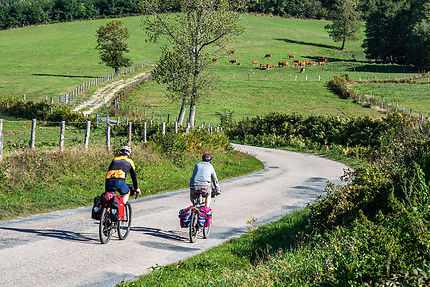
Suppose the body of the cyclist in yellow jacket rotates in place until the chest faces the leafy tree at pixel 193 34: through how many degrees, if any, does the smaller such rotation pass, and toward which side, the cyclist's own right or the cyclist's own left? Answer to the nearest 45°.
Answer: approximately 45° to the cyclist's own left

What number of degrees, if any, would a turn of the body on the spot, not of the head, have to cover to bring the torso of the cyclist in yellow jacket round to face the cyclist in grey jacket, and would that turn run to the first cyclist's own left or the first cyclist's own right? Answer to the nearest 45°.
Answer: approximately 45° to the first cyclist's own right

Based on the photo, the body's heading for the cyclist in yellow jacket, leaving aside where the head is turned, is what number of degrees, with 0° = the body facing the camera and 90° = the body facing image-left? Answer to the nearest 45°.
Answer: approximately 225°

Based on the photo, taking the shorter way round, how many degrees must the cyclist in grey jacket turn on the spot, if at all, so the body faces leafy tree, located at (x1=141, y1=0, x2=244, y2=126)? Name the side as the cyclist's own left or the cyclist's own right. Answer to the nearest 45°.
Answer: approximately 45° to the cyclist's own left

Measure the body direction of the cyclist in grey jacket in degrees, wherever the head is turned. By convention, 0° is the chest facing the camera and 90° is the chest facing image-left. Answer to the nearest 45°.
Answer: approximately 225°

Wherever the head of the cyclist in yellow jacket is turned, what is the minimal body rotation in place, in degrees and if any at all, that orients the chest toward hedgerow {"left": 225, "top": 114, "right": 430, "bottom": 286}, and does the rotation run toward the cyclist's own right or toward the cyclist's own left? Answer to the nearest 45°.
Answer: approximately 90° to the cyclist's own right
